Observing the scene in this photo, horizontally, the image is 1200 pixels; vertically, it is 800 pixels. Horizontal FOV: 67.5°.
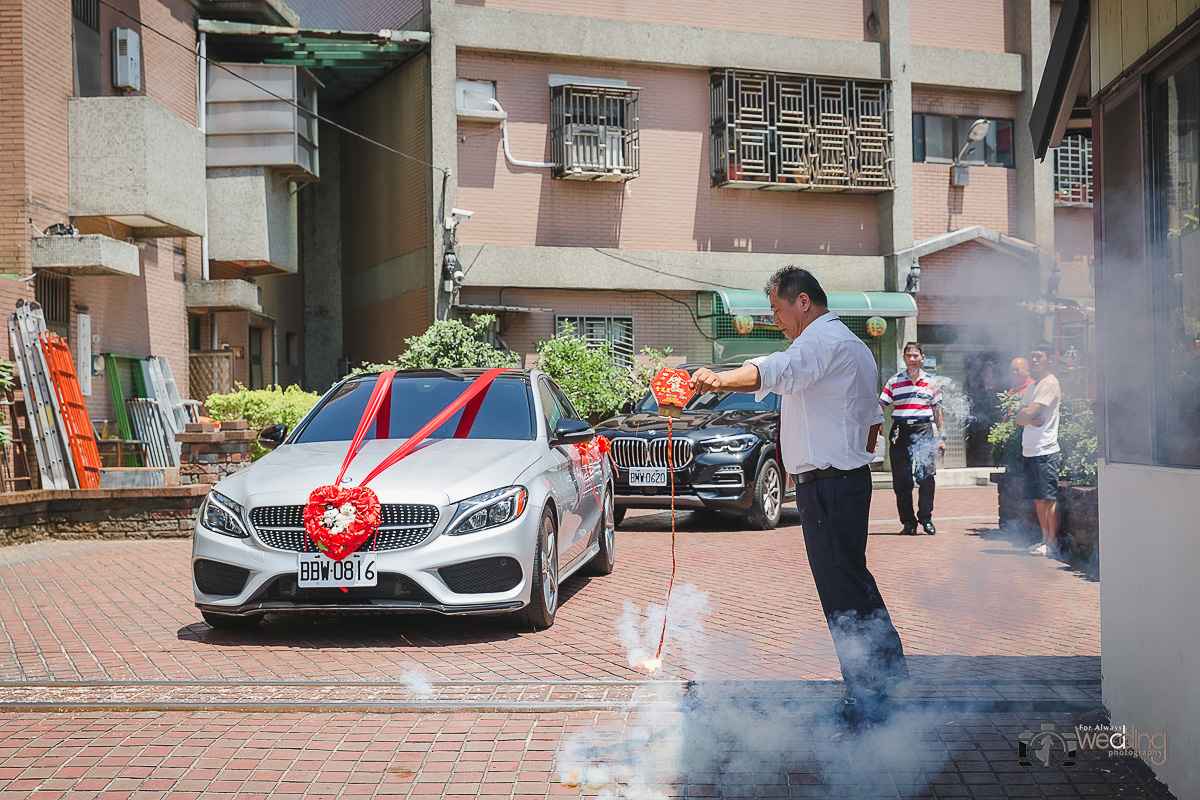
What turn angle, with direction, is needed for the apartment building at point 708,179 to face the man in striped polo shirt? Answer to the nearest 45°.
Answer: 0° — it already faces them

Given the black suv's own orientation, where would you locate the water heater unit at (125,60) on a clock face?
The water heater unit is roughly at 2 o'clock from the black suv.

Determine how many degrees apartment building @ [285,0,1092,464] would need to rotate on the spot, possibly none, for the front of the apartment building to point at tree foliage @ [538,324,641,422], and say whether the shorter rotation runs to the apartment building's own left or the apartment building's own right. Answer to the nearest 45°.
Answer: approximately 45° to the apartment building's own right

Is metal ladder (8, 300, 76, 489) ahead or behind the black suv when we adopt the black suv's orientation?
ahead

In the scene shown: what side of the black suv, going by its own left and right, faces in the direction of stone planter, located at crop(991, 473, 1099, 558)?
left

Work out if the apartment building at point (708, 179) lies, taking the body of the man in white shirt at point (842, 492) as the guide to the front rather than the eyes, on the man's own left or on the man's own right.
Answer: on the man's own right

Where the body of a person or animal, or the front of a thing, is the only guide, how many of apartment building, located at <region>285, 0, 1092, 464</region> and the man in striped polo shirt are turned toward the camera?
2

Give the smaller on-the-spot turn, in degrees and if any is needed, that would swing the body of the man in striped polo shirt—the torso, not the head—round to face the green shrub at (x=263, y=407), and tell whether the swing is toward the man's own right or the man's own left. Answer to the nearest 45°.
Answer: approximately 90° to the man's own right

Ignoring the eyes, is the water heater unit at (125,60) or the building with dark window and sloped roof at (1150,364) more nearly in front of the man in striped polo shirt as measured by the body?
the building with dark window and sloped roof

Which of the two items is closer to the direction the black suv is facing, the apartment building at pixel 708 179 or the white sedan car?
the white sedan car

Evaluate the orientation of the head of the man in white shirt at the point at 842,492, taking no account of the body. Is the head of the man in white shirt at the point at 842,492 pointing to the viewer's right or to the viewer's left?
to the viewer's left

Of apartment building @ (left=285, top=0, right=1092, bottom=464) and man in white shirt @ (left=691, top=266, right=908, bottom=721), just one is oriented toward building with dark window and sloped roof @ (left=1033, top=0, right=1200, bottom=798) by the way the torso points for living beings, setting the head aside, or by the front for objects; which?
apartment building @ (left=285, top=0, right=1092, bottom=464)

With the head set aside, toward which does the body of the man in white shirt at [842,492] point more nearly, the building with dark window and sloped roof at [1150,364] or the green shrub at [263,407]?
the green shrub

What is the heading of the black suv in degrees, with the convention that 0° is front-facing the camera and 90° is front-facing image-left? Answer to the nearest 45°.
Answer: approximately 45°

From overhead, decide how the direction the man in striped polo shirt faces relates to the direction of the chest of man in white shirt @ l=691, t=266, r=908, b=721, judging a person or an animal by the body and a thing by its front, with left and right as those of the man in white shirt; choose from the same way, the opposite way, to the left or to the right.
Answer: to the left

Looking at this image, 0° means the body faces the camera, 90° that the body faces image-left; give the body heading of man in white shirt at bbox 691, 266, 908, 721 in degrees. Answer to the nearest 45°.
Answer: approximately 90°

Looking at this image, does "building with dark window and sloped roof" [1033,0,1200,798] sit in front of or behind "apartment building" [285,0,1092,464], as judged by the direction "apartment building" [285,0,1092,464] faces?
in front
